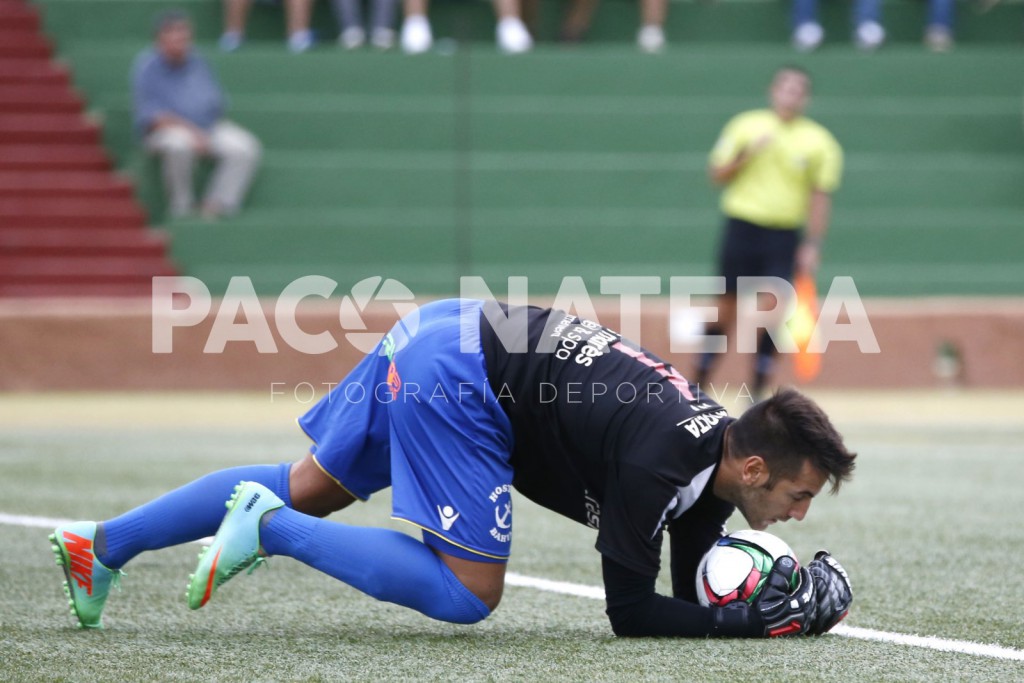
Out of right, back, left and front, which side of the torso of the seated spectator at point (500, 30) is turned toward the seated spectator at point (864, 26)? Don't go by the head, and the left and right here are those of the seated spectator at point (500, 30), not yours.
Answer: left

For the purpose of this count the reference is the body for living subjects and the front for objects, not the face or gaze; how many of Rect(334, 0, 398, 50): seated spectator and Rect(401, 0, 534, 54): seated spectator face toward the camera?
2

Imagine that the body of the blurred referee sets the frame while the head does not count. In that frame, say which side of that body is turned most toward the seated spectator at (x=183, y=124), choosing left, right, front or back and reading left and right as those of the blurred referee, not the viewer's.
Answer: right

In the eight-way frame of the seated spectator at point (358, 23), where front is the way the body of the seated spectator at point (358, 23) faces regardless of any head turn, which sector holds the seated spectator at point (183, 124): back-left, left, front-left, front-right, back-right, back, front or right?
front-right

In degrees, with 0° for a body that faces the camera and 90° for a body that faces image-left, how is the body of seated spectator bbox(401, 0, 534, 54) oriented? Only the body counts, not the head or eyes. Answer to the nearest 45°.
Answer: approximately 0°

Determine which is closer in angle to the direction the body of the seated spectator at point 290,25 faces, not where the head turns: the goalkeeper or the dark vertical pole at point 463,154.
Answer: the goalkeeper

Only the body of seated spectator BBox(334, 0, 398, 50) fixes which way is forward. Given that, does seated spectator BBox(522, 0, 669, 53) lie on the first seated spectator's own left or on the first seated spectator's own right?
on the first seated spectator's own left

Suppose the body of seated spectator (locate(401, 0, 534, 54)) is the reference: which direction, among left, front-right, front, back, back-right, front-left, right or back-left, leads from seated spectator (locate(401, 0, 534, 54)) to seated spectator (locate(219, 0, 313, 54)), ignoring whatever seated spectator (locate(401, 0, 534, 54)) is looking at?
right

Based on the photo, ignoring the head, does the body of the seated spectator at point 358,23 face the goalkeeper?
yes

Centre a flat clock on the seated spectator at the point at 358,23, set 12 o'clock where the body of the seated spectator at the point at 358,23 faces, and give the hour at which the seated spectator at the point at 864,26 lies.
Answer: the seated spectator at the point at 864,26 is roughly at 9 o'clock from the seated spectator at the point at 358,23.
